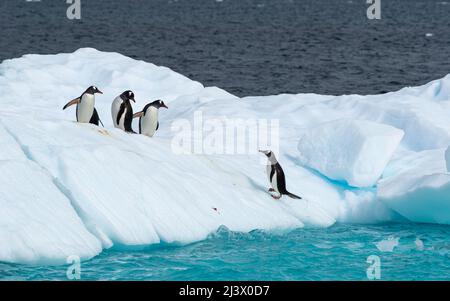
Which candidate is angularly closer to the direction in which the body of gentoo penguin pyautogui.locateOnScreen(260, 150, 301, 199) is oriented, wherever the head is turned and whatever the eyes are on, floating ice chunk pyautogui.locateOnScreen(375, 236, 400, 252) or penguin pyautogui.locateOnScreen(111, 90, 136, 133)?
the penguin

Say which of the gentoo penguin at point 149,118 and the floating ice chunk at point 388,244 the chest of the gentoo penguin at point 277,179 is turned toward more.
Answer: the gentoo penguin

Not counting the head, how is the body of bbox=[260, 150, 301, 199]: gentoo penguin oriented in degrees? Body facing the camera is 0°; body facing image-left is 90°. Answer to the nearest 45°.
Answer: approximately 90°

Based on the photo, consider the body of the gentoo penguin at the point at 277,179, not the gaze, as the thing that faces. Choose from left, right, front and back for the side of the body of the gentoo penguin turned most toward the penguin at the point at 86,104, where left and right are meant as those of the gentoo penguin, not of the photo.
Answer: front

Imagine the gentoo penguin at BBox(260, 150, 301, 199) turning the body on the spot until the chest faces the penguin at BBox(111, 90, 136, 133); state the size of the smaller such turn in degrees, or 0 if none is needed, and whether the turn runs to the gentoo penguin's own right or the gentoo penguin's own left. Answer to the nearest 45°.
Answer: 0° — it already faces it

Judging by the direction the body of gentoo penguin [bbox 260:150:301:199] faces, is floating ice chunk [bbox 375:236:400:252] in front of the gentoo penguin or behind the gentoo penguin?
behind

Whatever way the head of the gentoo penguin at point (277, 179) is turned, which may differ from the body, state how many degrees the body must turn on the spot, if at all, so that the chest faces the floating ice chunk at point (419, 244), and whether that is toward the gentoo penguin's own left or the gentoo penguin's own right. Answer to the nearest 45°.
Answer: approximately 180°
